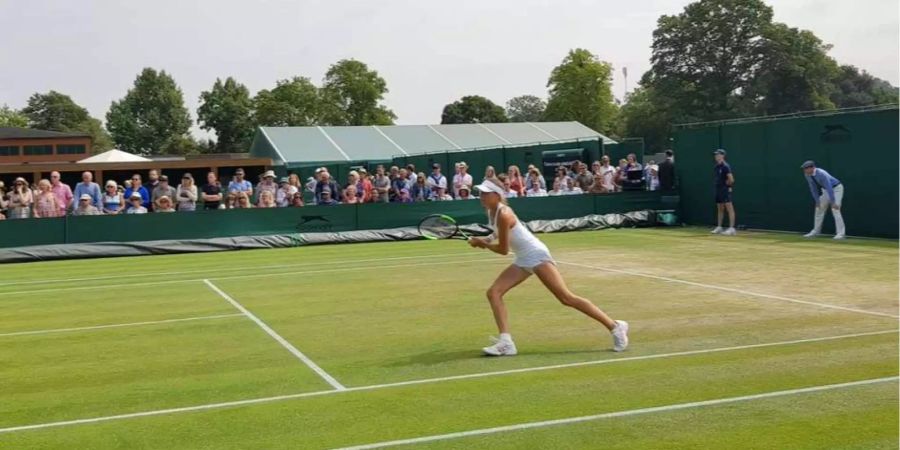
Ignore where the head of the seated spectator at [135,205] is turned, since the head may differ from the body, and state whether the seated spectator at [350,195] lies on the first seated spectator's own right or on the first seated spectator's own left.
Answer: on the first seated spectator's own left

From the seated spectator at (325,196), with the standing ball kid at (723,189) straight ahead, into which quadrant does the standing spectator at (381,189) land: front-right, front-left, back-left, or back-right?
front-left

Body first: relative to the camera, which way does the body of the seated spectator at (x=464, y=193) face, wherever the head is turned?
toward the camera

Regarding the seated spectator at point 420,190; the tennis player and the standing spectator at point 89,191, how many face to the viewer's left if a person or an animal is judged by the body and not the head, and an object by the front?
1

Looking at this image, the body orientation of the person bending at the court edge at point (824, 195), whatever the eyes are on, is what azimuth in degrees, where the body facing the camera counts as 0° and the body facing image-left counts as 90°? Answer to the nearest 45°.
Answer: approximately 45°

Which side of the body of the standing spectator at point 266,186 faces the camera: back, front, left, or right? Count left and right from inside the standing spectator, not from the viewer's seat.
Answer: front

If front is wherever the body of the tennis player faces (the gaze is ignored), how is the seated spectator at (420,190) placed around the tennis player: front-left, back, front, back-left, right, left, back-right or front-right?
right

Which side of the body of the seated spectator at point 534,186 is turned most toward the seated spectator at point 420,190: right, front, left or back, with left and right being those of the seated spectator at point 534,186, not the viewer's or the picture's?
right

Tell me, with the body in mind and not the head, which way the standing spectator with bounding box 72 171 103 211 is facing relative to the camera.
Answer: toward the camera

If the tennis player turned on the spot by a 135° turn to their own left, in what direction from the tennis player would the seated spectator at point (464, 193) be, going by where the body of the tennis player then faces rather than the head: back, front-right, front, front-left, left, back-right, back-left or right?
back-left

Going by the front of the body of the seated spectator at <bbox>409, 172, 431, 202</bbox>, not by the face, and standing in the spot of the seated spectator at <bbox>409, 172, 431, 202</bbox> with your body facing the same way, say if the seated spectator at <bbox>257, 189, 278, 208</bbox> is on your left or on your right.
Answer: on your right

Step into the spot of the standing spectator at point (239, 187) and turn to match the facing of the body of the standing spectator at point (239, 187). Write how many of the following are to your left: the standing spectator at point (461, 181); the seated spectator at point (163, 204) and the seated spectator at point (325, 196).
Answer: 2

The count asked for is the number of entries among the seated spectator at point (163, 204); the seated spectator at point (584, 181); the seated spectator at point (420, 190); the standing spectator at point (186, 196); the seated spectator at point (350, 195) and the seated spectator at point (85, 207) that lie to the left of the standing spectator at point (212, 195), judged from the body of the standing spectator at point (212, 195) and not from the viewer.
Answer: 3

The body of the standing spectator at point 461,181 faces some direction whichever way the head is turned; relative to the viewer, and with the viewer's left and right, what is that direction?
facing the viewer

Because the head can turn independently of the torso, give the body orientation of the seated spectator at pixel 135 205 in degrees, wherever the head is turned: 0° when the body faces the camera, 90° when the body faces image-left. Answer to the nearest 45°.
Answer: approximately 0°

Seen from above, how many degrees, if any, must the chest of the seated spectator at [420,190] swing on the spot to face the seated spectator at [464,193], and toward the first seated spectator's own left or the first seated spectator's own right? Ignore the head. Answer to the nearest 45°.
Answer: approximately 90° to the first seated spectator's own left

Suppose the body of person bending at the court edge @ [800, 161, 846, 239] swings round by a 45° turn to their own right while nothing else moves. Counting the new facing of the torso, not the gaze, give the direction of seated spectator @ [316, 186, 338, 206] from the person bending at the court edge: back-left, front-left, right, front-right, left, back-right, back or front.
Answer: front
